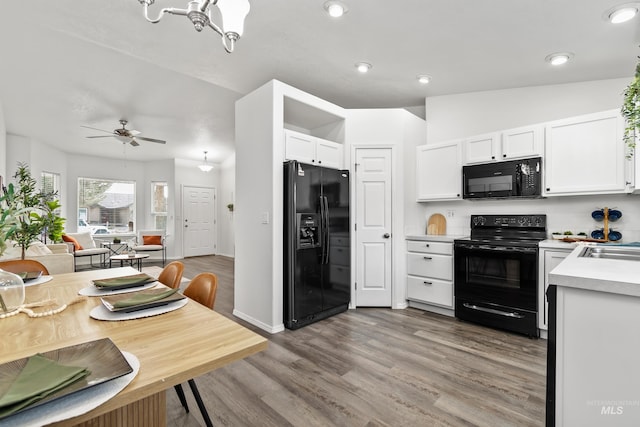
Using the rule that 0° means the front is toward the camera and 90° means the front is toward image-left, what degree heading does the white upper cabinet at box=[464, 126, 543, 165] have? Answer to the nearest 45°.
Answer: approximately 45°

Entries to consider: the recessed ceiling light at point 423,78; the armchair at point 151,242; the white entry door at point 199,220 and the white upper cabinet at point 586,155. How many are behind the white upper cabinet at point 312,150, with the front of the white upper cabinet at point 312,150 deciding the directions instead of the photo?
2

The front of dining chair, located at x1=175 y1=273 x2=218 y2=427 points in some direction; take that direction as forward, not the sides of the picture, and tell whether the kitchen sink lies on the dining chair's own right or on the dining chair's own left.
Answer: on the dining chair's own left

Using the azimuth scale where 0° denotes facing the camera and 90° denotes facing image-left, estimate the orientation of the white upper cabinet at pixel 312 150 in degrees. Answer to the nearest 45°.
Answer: approximately 315°

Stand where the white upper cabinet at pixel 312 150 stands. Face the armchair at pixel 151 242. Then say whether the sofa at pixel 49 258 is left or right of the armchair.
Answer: left

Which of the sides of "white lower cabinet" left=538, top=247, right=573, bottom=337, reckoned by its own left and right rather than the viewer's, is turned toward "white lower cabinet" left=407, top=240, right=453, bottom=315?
right

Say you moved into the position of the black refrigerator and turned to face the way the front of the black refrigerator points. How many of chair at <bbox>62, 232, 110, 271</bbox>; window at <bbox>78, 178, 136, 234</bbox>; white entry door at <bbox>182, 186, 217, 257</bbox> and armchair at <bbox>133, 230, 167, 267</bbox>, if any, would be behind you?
4

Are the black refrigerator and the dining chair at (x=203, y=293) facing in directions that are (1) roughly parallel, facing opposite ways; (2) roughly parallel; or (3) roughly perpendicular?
roughly perpendicular
